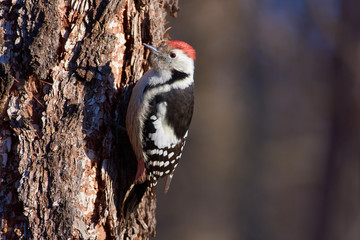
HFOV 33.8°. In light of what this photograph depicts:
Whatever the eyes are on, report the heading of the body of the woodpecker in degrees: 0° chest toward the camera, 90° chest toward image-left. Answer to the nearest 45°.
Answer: approximately 90°
